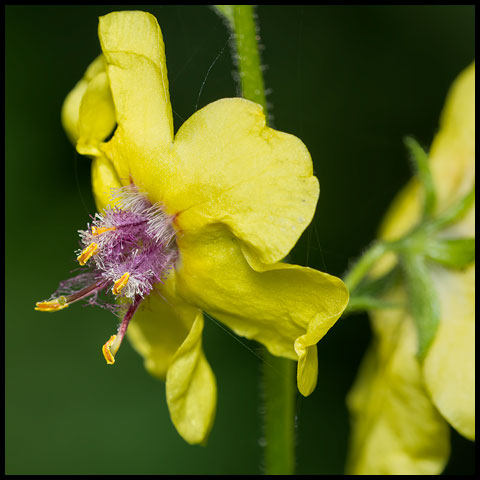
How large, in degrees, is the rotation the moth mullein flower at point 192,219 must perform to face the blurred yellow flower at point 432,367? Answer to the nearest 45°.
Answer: approximately 180°

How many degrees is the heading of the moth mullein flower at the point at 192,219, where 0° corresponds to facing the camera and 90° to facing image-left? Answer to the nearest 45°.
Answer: approximately 45°
